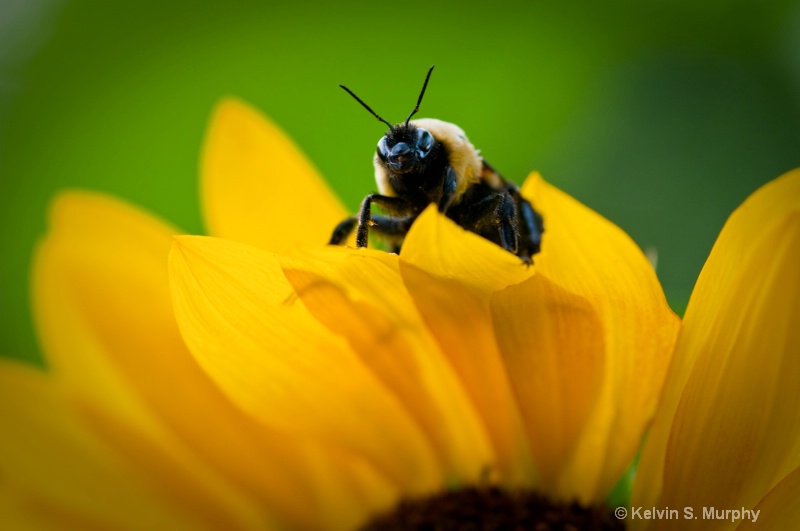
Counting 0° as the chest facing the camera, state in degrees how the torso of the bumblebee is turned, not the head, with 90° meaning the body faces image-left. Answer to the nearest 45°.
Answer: approximately 45°
